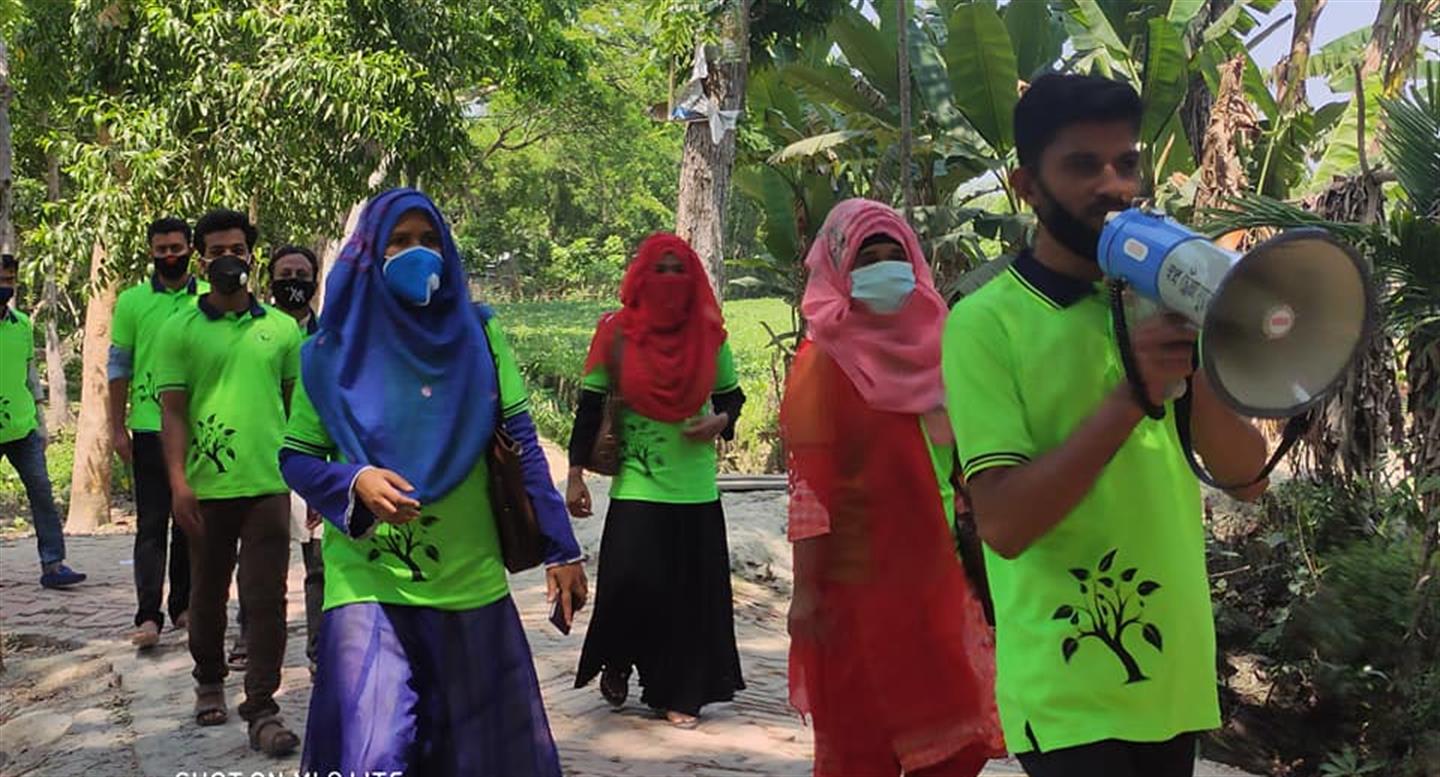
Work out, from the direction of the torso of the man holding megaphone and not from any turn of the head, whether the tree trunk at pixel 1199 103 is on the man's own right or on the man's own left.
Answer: on the man's own left

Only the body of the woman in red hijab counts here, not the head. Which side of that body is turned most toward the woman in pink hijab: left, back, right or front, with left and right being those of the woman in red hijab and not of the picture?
front

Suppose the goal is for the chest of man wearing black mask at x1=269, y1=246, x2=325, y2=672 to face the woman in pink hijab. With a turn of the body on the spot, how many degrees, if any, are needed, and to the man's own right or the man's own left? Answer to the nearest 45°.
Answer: approximately 45° to the man's own left

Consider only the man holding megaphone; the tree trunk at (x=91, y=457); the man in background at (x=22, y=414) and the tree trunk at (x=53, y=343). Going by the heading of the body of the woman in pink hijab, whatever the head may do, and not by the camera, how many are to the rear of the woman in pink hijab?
3

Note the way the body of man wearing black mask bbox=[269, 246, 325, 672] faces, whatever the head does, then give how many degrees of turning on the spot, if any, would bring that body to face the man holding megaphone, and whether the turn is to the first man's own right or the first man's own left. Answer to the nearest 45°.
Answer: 0° — they already face them

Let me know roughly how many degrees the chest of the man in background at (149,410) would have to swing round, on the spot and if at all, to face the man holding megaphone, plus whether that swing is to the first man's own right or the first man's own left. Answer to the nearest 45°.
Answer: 0° — they already face them

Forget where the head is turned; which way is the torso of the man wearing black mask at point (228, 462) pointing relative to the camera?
toward the camera

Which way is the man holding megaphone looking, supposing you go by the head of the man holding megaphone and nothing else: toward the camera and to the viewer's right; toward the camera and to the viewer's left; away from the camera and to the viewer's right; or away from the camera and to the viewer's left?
toward the camera and to the viewer's right
